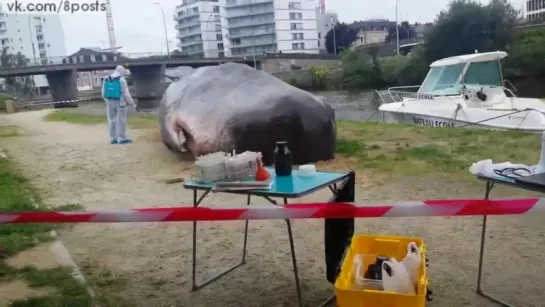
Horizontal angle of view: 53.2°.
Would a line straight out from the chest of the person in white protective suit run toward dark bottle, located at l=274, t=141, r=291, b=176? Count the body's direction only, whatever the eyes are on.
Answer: no

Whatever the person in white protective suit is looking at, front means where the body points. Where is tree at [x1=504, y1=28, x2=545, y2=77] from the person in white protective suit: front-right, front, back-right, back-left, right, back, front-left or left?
front

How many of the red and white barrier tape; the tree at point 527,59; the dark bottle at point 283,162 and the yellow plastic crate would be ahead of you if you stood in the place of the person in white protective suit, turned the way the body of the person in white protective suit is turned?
1

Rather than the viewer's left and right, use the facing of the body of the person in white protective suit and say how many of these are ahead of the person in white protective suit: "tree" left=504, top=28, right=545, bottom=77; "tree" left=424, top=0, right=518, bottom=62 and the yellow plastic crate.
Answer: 2

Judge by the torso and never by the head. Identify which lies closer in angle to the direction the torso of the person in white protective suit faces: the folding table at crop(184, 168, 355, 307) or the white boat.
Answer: the white boat

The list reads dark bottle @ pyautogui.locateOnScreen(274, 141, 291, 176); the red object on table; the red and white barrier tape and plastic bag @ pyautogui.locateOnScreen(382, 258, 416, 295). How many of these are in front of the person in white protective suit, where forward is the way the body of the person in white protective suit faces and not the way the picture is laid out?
0

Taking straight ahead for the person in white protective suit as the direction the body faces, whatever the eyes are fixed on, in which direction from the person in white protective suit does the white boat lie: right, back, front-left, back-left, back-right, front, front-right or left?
front-right

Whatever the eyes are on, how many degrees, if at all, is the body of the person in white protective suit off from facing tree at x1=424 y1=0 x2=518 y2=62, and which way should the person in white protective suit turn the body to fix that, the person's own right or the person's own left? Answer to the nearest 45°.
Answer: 0° — they already face it

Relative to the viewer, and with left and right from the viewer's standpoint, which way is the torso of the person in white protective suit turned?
facing away from the viewer and to the right of the viewer

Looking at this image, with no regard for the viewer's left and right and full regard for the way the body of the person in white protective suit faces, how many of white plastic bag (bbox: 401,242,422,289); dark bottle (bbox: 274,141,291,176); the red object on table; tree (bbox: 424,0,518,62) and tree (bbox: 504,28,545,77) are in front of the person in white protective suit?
2

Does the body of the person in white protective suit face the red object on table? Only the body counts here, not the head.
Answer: no

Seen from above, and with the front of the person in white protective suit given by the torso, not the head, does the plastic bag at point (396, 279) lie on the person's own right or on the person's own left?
on the person's own right

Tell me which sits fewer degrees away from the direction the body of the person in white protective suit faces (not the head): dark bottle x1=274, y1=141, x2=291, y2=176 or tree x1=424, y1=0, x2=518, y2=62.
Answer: the tree

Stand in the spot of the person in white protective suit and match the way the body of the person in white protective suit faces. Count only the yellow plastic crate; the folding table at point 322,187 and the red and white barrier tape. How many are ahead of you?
0

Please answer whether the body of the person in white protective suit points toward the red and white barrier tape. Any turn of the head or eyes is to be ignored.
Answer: no

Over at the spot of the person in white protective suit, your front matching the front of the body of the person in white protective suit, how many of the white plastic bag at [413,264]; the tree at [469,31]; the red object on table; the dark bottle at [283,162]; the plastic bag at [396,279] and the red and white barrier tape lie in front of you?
1
